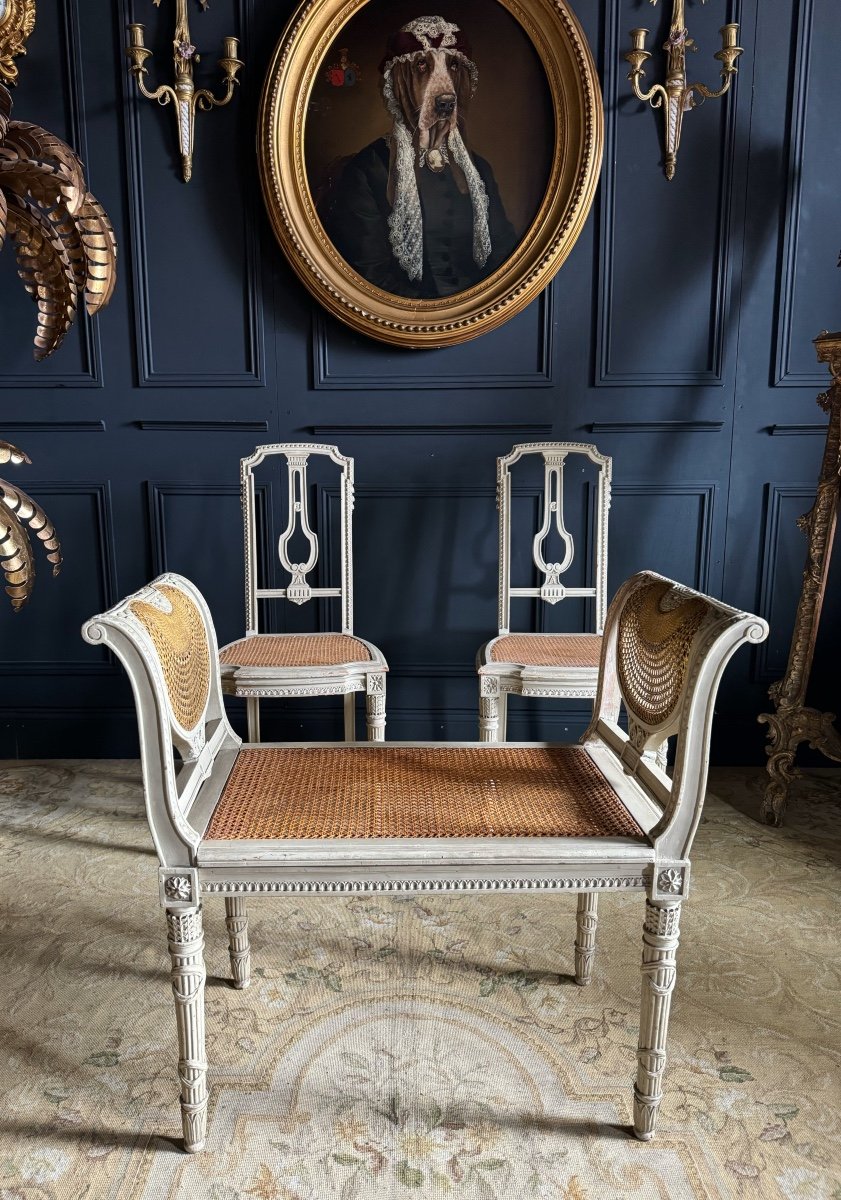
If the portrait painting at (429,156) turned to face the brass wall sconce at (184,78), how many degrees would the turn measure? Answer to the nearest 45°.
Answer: approximately 90° to its right

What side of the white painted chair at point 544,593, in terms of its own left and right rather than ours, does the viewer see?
front

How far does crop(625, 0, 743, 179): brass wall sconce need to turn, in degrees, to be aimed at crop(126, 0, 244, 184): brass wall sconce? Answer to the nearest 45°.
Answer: approximately 90° to its right

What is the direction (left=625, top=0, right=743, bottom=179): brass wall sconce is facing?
toward the camera

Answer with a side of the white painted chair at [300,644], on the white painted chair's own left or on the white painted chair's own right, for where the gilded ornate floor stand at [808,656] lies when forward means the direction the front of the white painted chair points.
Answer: on the white painted chair's own left

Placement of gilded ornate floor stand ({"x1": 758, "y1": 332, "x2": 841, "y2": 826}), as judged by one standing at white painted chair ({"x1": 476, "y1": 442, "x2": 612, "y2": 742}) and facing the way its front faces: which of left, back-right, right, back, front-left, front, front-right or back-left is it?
left

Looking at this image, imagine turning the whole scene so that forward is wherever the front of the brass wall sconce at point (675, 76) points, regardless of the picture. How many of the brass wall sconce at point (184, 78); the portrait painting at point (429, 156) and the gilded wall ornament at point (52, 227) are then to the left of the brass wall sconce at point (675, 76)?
0

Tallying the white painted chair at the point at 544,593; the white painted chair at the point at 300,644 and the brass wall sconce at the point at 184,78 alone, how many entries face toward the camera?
3

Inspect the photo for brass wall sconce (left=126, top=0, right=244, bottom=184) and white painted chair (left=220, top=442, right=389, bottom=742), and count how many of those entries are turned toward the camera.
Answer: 2

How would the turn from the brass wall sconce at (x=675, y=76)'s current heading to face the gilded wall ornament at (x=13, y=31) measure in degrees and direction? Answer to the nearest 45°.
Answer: approximately 90° to its right

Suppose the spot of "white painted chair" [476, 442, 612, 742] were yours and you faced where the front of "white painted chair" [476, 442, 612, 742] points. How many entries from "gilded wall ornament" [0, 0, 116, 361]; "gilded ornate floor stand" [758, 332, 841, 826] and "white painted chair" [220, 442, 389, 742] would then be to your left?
1

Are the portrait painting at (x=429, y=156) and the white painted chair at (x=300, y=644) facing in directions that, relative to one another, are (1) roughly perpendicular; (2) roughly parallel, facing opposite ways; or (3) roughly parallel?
roughly parallel

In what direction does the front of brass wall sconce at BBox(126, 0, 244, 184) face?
toward the camera

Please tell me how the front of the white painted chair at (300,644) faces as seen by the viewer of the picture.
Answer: facing the viewer
